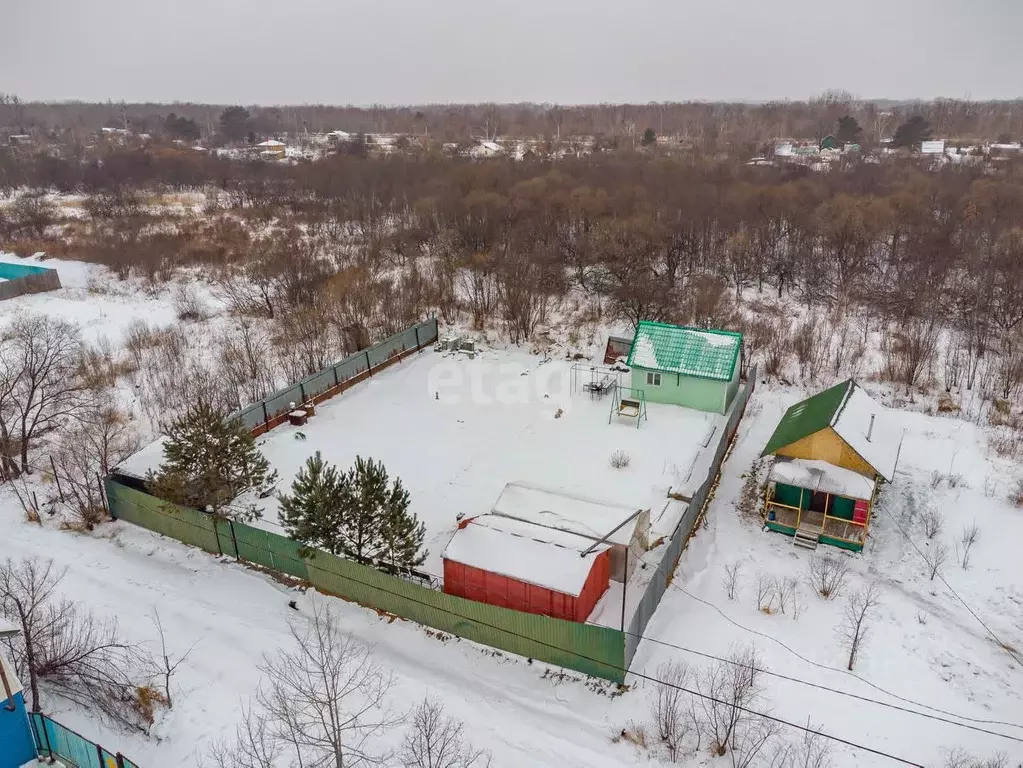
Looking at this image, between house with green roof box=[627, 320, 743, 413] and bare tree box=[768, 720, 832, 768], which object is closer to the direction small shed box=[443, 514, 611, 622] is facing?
the bare tree

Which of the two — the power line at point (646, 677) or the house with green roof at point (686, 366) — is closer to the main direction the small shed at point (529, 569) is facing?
the power line

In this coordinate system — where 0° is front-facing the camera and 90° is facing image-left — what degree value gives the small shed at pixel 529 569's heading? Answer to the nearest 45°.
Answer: approximately 315°

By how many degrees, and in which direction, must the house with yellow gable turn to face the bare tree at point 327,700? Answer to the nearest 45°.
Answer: approximately 45° to its right

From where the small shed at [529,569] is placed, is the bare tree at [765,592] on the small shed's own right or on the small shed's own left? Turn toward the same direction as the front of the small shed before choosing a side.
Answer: on the small shed's own left

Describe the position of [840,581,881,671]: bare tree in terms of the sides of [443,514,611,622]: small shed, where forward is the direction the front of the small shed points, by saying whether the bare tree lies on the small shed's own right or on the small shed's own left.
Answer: on the small shed's own left

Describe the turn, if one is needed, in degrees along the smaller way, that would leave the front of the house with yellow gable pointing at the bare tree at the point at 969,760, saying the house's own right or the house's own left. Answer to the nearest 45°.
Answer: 0° — it already faces it

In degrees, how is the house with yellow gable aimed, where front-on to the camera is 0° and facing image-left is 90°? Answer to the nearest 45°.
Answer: approximately 0°
